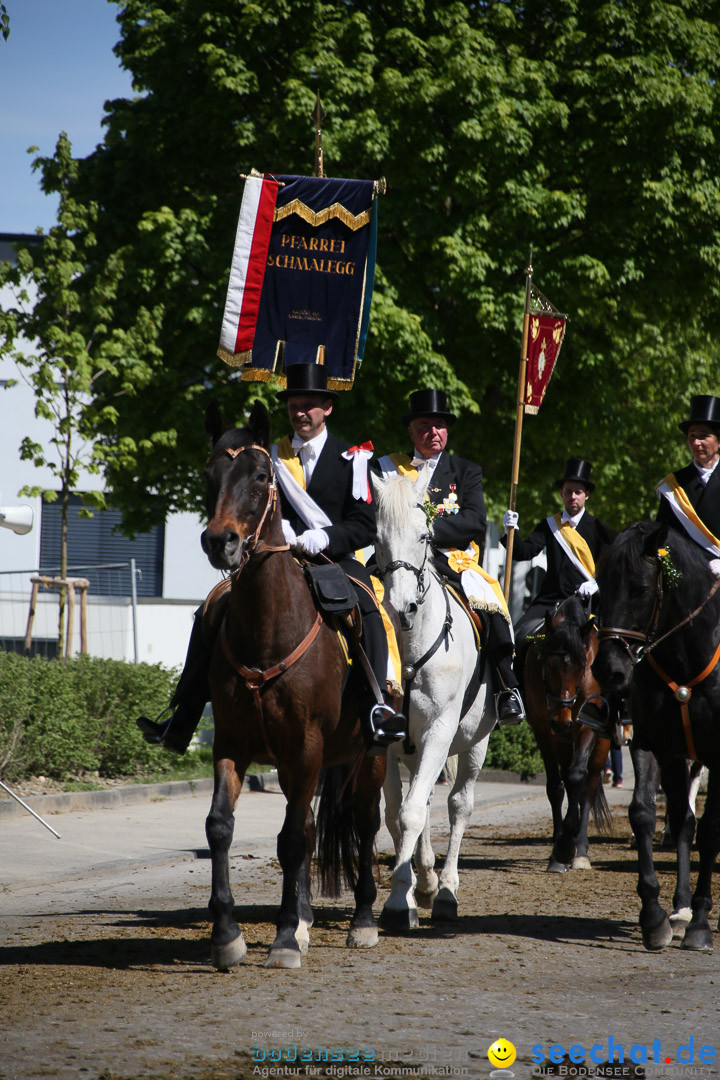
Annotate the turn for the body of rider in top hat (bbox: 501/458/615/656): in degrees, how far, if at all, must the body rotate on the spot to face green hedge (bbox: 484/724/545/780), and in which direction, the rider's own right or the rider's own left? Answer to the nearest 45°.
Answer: approximately 180°

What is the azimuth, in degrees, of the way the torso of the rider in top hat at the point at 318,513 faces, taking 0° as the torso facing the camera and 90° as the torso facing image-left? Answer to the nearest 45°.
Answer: approximately 45°

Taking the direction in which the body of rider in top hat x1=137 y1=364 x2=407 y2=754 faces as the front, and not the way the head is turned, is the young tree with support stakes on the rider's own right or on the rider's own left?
on the rider's own right

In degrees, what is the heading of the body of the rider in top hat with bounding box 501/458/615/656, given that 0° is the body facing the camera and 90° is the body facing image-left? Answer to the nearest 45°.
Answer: approximately 0°

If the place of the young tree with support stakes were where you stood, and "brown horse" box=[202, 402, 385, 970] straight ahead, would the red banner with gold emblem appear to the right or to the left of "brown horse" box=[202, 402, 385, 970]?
left

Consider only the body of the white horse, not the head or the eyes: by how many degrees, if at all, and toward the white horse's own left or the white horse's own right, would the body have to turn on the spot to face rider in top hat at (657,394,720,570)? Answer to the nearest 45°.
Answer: approximately 135° to the white horse's own left

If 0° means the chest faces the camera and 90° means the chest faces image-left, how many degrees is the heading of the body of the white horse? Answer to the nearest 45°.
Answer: approximately 45°
